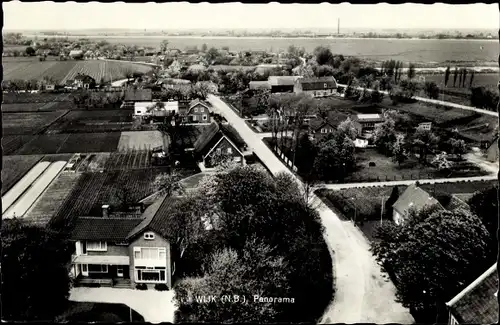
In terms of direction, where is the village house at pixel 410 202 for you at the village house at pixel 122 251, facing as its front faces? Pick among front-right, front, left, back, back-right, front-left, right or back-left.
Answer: left

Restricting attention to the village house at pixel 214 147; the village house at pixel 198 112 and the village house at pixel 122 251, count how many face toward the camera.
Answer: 3

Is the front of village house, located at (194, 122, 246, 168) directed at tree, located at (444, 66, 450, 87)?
no

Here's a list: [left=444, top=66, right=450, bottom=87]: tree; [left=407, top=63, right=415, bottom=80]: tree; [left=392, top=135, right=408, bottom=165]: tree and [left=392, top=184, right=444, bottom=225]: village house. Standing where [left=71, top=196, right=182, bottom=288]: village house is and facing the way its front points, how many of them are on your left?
4

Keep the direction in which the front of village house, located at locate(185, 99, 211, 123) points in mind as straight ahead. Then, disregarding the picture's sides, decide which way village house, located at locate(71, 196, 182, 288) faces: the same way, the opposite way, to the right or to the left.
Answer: the same way

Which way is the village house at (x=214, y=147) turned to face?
toward the camera

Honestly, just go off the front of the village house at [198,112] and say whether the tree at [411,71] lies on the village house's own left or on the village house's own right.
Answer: on the village house's own left

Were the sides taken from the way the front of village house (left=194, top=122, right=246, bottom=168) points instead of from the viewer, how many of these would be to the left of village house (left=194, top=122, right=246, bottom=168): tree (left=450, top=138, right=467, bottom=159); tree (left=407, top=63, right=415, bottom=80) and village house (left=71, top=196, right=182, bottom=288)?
2

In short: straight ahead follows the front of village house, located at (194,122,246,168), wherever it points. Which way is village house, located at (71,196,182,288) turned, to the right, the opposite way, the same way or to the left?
the same way

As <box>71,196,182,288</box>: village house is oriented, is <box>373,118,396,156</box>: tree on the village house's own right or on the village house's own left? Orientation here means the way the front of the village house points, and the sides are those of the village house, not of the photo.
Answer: on the village house's own left

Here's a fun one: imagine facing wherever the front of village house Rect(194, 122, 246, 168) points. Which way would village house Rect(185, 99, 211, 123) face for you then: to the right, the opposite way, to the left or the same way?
the same way

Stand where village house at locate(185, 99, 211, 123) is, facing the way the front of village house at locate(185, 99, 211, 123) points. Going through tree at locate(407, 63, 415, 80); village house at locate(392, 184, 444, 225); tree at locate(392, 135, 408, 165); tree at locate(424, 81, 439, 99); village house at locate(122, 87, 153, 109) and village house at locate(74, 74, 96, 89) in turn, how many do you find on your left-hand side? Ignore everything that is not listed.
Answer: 4

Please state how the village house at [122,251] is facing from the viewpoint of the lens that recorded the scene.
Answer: facing the viewer

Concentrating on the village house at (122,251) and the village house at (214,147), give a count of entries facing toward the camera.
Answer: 2

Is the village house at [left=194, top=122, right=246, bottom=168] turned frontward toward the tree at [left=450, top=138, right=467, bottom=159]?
no
